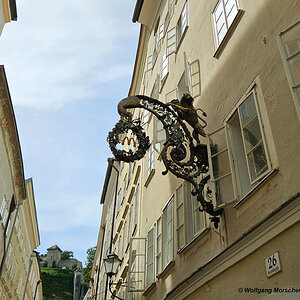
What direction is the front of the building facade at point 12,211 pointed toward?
to the viewer's right

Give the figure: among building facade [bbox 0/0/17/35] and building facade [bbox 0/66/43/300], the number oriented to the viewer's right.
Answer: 2

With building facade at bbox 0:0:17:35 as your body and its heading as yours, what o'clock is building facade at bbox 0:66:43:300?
building facade at bbox 0:66:43:300 is roughly at 10 o'clock from building facade at bbox 0:0:17:35.

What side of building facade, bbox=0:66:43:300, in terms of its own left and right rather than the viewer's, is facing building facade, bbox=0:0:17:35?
right

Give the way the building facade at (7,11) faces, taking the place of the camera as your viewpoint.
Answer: facing to the right of the viewer
